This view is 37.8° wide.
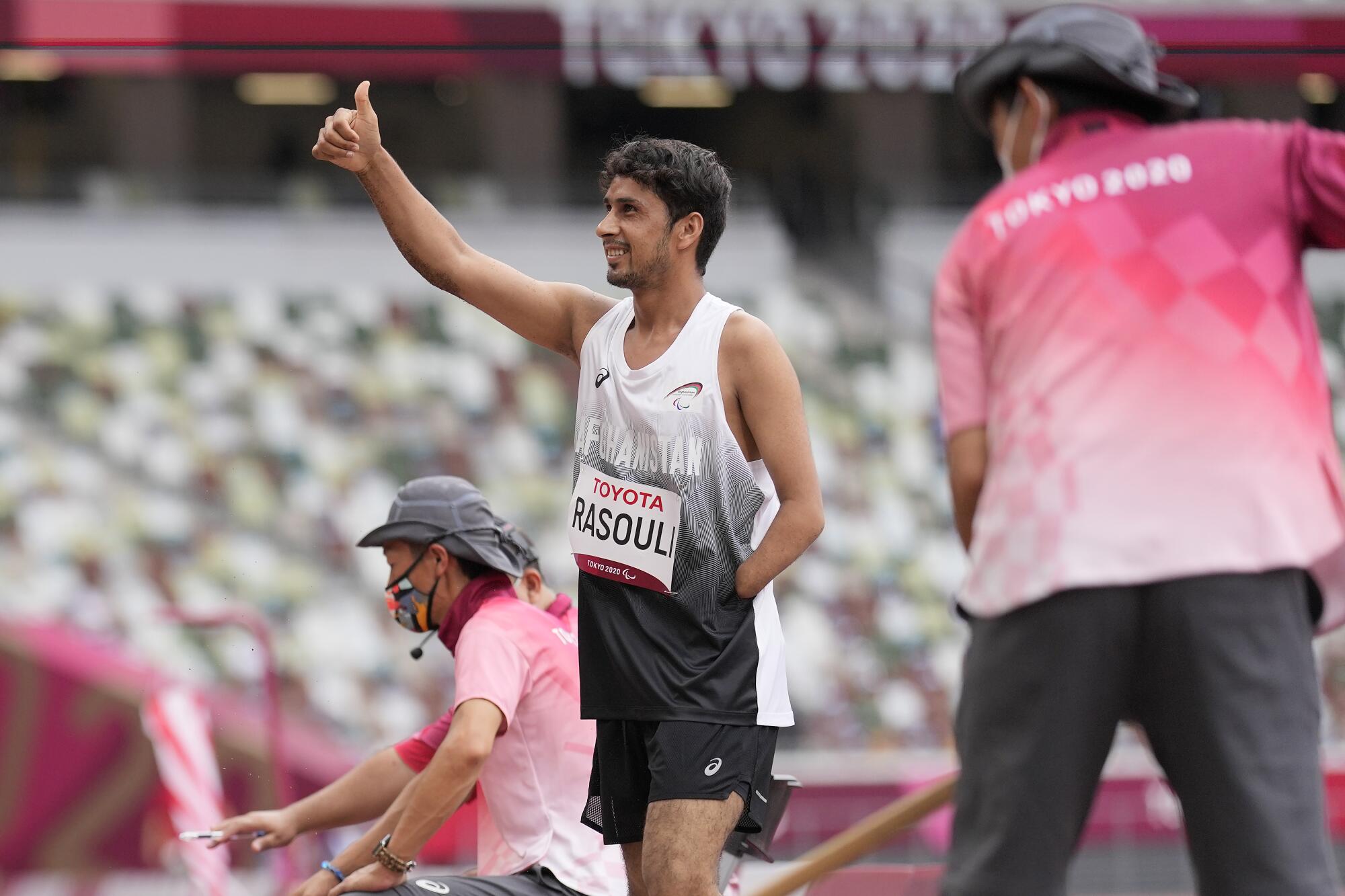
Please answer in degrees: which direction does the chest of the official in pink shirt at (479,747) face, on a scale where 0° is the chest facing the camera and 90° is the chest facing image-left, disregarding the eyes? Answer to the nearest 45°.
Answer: approximately 90°

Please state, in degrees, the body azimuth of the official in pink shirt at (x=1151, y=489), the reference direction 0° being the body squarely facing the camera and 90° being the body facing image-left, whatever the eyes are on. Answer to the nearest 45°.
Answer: approximately 180°

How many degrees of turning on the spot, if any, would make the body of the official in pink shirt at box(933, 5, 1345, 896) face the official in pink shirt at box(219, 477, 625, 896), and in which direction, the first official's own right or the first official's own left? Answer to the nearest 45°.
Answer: approximately 45° to the first official's own left

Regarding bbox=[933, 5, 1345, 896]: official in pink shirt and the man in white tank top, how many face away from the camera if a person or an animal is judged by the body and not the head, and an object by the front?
1

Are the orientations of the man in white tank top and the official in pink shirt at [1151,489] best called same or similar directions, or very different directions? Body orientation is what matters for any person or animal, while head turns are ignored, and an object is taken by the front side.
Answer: very different directions

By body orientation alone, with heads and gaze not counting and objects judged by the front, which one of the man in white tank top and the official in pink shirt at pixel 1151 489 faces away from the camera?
the official in pink shirt

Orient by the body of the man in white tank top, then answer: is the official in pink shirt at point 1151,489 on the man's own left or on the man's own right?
on the man's own left

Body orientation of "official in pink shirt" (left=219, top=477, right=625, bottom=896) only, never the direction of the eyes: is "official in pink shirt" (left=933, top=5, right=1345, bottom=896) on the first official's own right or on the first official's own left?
on the first official's own left

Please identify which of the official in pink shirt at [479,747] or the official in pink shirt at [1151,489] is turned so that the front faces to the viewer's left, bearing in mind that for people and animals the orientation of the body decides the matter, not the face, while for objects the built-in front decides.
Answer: the official in pink shirt at [479,747]

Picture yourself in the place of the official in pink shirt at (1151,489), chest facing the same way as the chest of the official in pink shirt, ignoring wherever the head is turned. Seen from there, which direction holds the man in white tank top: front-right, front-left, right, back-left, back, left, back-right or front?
front-left

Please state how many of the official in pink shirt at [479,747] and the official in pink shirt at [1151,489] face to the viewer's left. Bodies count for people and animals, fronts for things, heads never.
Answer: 1
